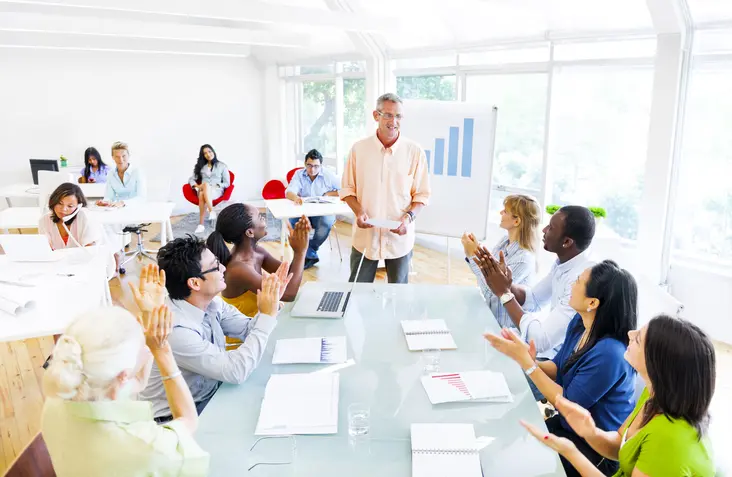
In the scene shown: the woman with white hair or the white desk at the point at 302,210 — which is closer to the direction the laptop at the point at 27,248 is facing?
the white desk

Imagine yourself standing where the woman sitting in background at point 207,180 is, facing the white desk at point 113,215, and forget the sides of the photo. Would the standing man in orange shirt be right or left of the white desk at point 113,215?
left

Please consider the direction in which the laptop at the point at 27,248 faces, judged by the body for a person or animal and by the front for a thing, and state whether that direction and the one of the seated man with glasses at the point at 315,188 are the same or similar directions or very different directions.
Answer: very different directions

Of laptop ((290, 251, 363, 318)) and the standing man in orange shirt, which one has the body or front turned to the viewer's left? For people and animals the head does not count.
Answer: the laptop

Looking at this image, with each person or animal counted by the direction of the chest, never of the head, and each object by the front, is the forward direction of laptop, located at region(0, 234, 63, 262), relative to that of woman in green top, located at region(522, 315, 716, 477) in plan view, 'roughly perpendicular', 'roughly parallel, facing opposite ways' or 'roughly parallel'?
roughly perpendicular

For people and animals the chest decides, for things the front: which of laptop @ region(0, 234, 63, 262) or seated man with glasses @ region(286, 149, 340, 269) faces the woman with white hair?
the seated man with glasses

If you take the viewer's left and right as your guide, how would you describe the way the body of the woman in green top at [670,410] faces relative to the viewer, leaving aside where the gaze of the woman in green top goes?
facing to the left of the viewer

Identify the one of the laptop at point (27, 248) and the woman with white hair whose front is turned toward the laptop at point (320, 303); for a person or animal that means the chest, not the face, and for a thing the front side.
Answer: the woman with white hair

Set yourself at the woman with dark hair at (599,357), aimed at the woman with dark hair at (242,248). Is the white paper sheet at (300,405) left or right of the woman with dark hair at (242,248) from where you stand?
left

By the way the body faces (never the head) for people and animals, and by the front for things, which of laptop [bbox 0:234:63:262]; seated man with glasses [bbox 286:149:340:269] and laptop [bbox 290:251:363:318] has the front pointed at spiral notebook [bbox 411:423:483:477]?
the seated man with glasses

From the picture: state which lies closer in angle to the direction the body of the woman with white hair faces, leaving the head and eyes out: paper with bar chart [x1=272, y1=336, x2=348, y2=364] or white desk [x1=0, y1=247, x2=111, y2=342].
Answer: the paper with bar chart

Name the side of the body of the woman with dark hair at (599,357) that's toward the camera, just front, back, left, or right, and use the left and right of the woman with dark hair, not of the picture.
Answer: left

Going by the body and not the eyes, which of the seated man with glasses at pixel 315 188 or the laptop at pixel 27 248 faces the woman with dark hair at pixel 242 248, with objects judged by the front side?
the seated man with glasses
